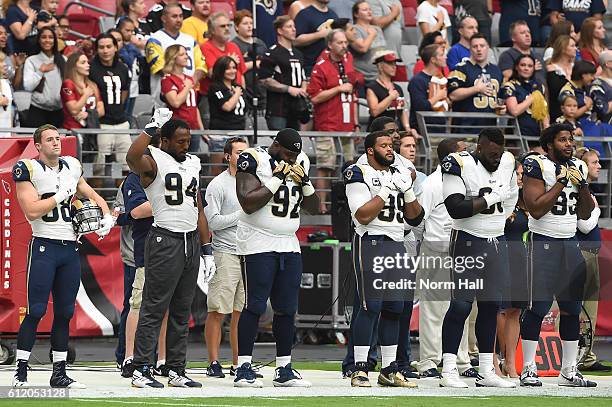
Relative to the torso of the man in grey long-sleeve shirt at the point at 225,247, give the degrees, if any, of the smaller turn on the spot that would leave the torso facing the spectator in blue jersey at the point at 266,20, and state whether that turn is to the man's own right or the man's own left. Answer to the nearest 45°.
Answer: approximately 135° to the man's own left

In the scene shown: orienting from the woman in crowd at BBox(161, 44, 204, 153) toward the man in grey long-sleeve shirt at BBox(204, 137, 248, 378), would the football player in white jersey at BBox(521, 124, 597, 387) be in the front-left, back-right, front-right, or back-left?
front-left

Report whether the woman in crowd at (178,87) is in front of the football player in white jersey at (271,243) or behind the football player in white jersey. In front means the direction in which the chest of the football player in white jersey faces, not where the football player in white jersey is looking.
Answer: behind

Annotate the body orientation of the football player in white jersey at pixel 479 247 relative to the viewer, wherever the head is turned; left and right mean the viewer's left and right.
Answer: facing the viewer and to the right of the viewer

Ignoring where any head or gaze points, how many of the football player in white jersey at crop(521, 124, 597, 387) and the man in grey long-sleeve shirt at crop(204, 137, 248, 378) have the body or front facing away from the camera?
0

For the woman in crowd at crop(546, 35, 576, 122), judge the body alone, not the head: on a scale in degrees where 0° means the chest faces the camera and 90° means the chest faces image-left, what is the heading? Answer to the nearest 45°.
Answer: approximately 315°

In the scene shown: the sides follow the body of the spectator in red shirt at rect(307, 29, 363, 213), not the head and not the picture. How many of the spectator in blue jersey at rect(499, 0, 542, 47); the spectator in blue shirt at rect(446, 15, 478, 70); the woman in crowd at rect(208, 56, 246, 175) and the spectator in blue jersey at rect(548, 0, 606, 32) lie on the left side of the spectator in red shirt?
3

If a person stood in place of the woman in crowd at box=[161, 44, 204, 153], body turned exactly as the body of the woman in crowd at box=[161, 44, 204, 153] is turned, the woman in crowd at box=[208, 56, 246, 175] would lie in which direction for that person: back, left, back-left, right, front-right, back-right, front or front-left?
front-left

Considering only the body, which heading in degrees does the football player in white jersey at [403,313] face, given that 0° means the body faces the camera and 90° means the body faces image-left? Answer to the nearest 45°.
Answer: approximately 315°

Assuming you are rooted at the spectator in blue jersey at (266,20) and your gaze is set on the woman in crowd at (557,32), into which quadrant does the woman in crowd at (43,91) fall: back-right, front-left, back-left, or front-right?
back-right

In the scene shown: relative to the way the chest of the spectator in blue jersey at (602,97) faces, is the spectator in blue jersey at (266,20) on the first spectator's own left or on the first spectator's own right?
on the first spectator's own right

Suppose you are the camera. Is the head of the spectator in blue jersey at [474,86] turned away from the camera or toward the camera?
toward the camera

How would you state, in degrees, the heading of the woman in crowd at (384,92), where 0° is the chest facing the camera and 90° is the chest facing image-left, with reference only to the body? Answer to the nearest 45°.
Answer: approximately 315°

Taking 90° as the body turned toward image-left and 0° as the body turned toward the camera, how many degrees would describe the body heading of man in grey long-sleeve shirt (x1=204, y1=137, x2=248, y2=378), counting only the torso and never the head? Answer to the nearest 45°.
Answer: approximately 315°
